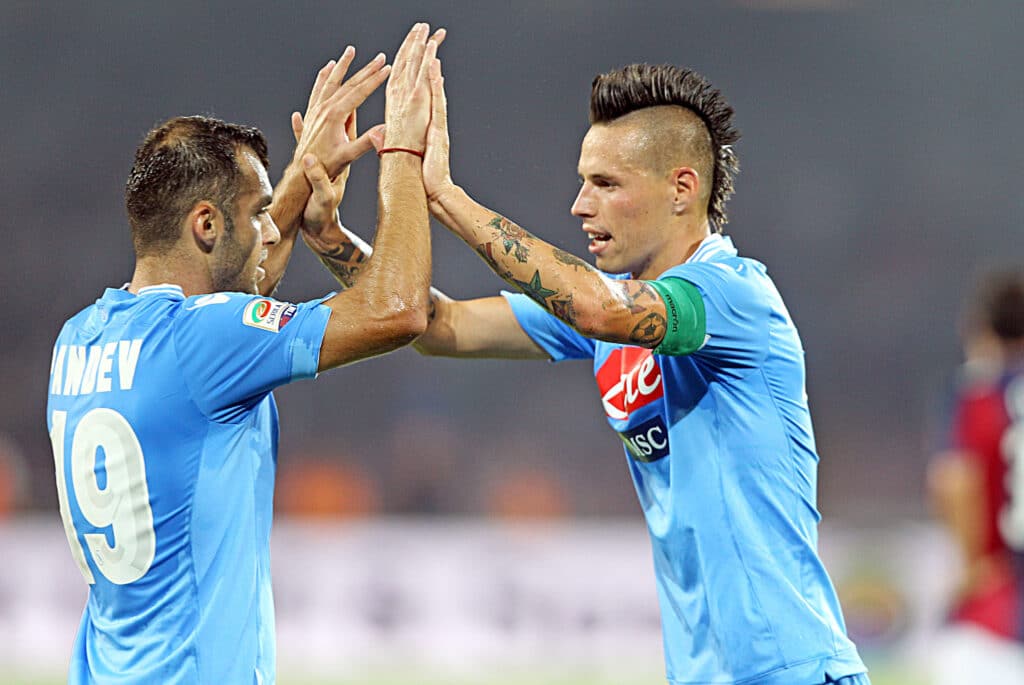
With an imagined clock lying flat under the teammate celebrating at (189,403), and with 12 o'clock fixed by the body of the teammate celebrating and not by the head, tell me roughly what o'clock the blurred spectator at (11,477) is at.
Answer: The blurred spectator is roughly at 10 o'clock from the teammate celebrating.

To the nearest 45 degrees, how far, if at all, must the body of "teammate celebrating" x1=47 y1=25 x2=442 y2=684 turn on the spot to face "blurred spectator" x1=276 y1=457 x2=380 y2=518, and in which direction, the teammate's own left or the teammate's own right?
approximately 45° to the teammate's own left

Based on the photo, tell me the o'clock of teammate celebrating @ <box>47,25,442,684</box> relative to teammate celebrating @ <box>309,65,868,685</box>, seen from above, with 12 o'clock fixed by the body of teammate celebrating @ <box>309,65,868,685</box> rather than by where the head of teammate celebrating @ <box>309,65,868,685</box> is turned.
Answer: teammate celebrating @ <box>47,25,442,684</box> is roughly at 1 o'clock from teammate celebrating @ <box>309,65,868,685</box>.

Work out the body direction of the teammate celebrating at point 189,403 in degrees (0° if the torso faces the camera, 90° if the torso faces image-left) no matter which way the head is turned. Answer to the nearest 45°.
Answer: approximately 225°

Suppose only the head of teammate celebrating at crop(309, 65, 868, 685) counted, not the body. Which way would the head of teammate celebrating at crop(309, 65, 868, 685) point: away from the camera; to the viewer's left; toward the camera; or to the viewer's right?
to the viewer's left

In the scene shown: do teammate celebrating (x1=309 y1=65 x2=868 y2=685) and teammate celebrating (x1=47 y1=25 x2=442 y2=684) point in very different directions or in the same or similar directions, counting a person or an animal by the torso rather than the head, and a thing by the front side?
very different directions

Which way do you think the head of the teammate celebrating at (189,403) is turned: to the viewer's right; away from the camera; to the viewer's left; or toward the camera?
to the viewer's right

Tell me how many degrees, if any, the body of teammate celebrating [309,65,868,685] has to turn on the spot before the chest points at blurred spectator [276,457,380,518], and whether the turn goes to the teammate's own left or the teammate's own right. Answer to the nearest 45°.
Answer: approximately 135° to the teammate's own right
